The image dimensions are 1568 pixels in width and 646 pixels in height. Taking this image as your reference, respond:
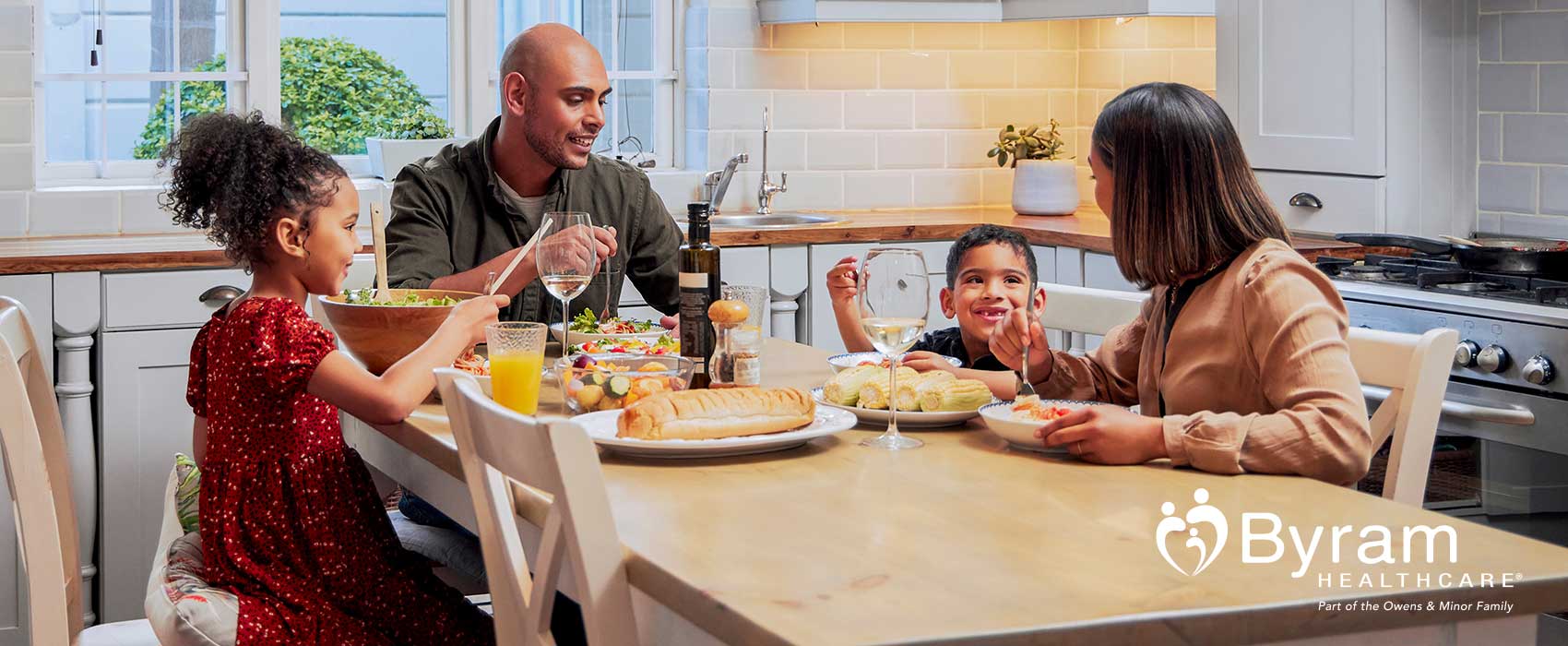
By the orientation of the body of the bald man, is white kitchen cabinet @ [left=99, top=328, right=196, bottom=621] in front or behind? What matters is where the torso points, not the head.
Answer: behind

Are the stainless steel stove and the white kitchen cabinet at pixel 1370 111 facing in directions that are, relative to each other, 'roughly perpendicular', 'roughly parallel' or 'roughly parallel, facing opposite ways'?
roughly parallel

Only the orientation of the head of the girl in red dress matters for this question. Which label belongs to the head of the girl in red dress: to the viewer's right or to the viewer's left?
to the viewer's right

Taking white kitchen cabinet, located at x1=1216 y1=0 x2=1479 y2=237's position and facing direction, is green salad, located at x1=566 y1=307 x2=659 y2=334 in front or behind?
in front

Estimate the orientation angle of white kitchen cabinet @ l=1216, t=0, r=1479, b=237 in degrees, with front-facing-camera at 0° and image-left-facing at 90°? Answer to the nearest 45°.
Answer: approximately 45°

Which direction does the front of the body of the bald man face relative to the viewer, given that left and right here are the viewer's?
facing the viewer and to the right of the viewer

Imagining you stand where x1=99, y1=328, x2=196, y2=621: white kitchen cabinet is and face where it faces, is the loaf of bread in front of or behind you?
in front

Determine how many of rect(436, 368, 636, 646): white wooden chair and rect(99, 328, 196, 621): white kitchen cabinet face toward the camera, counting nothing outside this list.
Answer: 1

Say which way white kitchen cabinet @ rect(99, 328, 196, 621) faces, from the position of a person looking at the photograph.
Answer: facing the viewer

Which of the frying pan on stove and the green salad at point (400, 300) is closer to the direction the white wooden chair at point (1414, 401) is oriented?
the green salad

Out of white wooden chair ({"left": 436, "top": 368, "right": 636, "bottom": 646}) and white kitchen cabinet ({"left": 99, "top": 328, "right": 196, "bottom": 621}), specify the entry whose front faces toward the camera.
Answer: the white kitchen cabinet
